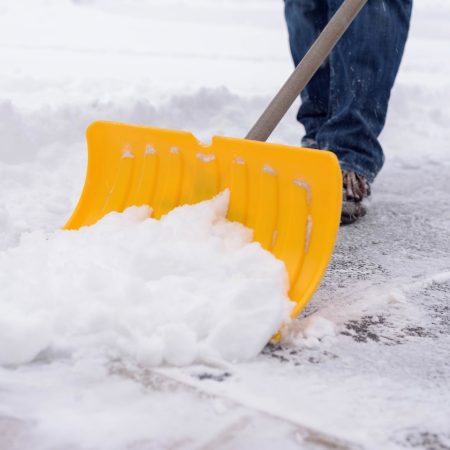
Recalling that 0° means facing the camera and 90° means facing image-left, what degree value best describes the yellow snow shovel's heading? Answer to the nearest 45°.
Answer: approximately 45°
